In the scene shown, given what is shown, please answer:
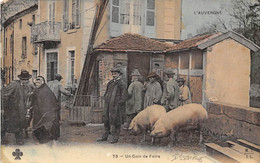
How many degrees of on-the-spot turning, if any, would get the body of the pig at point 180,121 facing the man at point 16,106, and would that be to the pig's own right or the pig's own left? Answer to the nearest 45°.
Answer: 0° — it already faces them

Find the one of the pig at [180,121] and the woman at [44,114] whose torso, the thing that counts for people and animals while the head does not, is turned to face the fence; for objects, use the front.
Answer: the pig

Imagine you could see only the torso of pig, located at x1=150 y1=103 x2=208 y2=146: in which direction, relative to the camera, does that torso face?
to the viewer's left

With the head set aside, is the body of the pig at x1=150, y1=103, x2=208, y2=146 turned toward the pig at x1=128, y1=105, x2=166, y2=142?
yes
